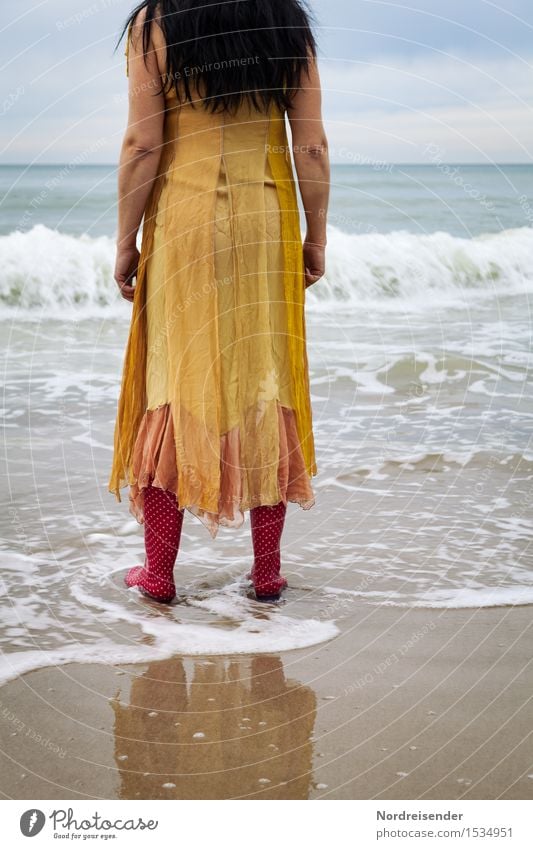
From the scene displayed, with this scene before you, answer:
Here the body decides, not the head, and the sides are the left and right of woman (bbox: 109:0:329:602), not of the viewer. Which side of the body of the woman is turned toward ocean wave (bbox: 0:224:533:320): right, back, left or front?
front

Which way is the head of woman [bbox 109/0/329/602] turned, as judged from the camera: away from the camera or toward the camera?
away from the camera

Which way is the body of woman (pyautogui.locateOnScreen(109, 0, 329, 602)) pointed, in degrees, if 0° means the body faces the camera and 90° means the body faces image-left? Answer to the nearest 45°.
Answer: approximately 180°
